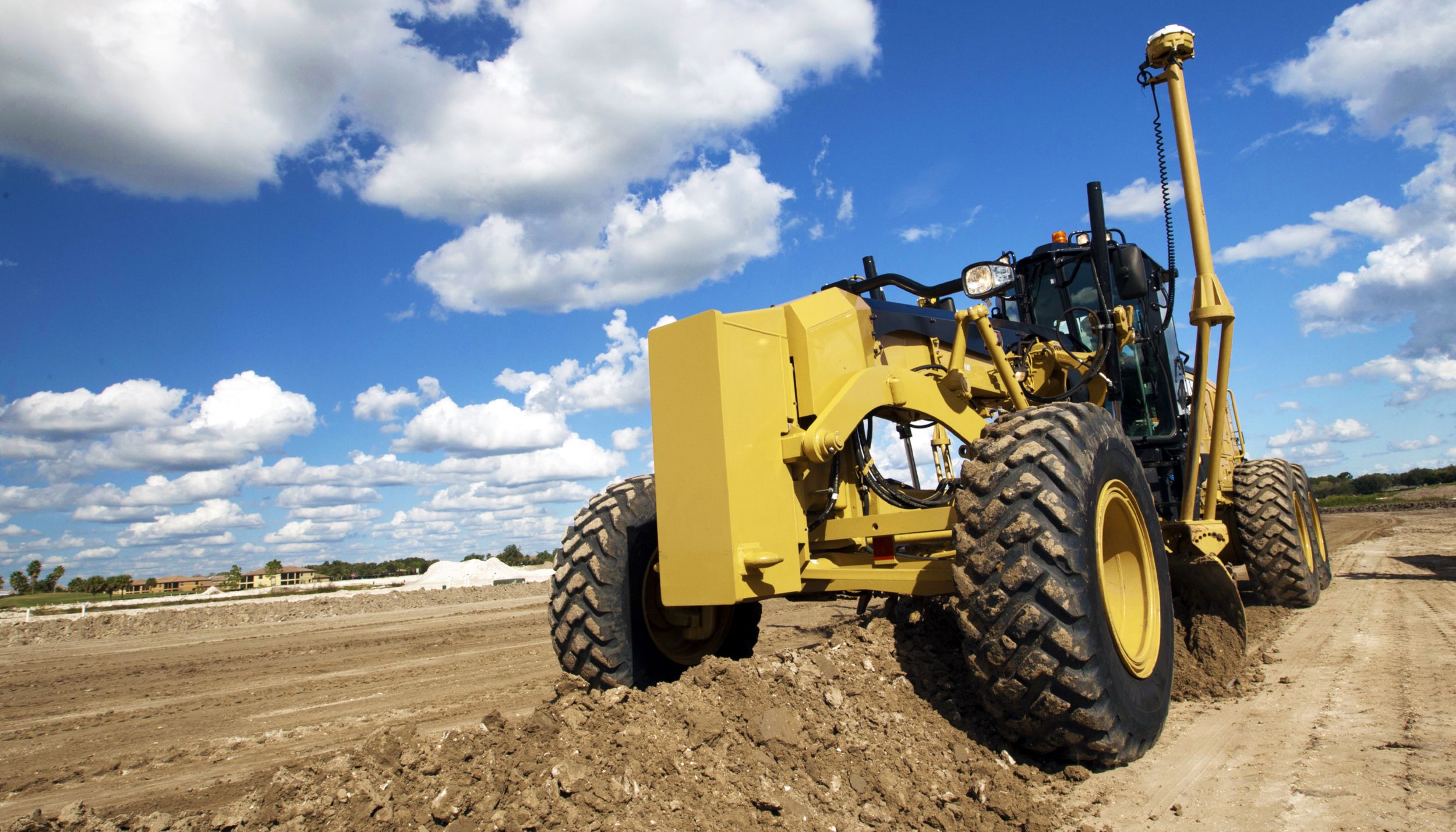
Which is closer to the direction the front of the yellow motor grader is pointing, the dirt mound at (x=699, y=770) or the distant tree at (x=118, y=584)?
the dirt mound

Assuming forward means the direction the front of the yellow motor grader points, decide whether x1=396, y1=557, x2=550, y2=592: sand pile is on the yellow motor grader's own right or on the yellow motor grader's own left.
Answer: on the yellow motor grader's own right

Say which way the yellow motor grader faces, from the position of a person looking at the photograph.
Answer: facing the viewer and to the left of the viewer

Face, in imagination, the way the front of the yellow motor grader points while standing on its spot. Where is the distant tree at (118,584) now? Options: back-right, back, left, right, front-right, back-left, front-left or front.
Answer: right

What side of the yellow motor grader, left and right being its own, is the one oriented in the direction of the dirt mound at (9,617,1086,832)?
front

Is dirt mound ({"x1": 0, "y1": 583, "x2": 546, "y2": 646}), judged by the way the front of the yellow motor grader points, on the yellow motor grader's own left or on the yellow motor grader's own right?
on the yellow motor grader's own right
